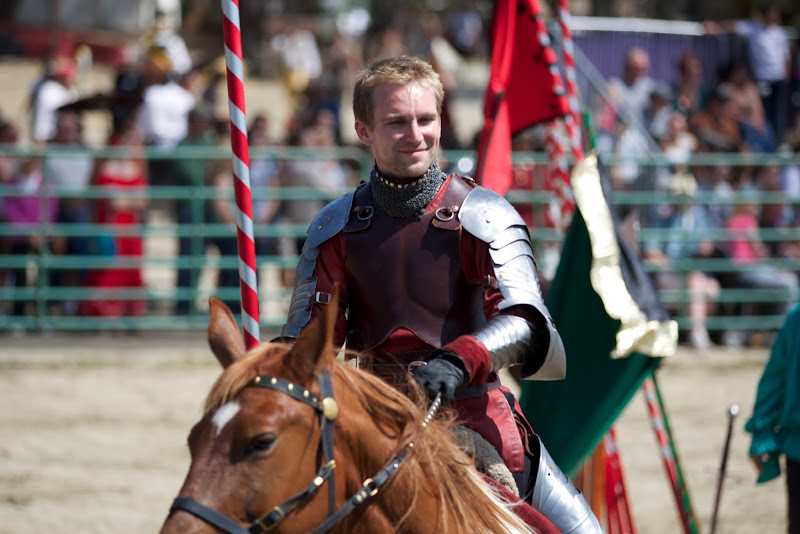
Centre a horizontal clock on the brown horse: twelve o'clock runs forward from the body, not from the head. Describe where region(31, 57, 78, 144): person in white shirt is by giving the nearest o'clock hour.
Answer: The person in white shirt is roughly at 4 o'clock from the brown horse.

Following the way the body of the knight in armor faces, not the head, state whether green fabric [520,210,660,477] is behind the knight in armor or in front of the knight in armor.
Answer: behind

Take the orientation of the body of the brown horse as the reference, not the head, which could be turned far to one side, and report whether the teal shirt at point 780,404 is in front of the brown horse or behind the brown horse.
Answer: behind

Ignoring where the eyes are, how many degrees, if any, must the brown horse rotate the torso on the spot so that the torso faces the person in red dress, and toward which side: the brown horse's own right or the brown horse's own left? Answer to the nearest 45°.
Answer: approximately 135° to the brown horse's own right

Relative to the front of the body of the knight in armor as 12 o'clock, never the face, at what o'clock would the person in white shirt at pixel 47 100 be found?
The person in white shirt is roughly at 5 o'clock from the knight in armor.

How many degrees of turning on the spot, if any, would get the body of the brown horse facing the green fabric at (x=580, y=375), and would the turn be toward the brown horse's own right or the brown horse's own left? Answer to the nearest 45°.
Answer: approximately 180°

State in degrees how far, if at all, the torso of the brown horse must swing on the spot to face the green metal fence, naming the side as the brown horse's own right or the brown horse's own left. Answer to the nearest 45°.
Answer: approximately 135° to the brown horse's own right

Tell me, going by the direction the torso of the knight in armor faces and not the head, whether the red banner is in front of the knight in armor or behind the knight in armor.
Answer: behind

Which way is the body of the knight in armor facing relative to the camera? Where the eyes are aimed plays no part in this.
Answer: toward the camera

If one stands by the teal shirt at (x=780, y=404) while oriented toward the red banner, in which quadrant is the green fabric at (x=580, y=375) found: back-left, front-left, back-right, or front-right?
front-left

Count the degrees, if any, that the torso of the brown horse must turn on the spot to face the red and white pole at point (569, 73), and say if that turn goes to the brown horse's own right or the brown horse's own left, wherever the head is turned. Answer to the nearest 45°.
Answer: approximately 135° to the brown horse's own right

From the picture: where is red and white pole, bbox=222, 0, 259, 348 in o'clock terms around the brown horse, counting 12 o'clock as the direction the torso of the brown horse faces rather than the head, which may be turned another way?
The red and white pole is roughly at 4 o'clock from the brown horse.

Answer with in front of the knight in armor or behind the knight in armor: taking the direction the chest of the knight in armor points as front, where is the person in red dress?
behind
